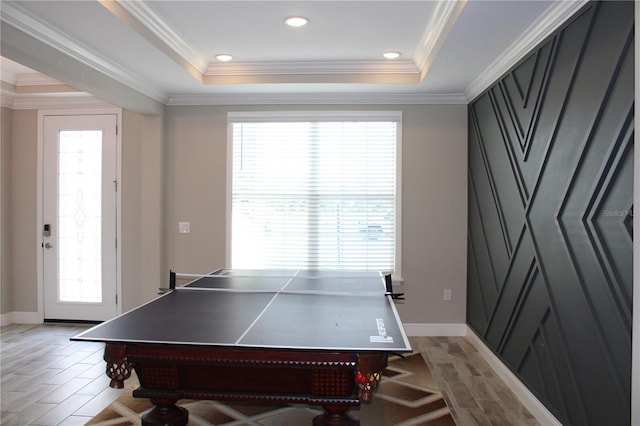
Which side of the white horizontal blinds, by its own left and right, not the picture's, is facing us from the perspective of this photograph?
front

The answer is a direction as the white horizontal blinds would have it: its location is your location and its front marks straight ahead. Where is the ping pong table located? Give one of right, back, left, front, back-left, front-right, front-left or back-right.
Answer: front

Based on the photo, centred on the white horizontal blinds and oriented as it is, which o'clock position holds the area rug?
The area rug is roughly at 12 o'clock from the white horizontal blinds.
